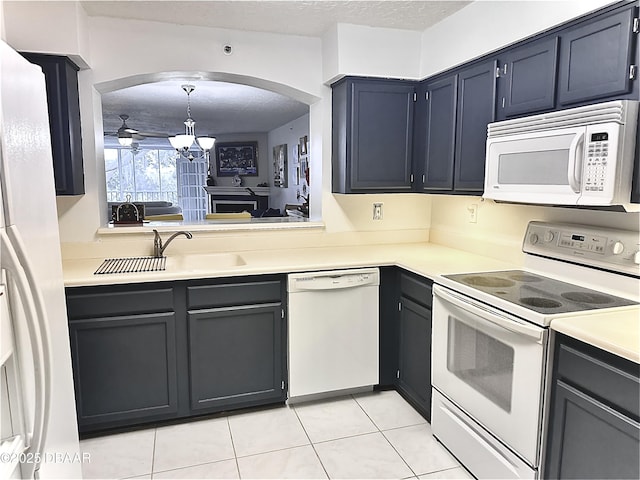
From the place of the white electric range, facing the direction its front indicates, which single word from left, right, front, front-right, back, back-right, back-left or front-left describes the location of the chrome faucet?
front-right

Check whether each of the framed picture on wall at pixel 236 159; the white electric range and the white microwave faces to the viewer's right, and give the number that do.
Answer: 0

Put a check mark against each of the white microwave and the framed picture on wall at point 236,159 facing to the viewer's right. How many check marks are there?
0

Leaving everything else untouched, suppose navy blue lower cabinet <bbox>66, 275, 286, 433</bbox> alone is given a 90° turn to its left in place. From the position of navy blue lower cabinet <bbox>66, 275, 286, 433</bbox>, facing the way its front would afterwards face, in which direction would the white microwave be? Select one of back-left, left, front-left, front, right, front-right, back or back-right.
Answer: front-right

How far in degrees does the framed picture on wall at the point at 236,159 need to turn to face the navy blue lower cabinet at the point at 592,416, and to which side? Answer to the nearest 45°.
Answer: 0° — it already faces it

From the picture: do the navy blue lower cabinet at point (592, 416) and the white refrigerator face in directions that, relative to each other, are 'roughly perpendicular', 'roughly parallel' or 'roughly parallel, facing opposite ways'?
roughly parallel, facing opposite ways

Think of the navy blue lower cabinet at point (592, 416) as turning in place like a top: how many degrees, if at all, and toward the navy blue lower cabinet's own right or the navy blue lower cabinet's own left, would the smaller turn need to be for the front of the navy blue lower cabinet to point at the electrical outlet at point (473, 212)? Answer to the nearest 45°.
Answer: approximately 90° to the navy blue lower cabinet's own right

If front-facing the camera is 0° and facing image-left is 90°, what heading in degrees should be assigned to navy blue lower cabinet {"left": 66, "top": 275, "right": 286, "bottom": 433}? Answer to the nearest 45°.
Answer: approximately 0°

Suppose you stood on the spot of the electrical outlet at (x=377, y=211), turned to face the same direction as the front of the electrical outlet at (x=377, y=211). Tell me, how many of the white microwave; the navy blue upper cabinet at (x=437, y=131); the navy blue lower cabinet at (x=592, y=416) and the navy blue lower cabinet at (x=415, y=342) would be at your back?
0

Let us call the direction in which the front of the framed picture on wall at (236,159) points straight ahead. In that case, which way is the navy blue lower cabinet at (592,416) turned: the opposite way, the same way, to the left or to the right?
to the right

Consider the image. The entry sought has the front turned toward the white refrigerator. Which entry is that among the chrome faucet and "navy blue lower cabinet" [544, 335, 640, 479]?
the navy blue lower cabinet

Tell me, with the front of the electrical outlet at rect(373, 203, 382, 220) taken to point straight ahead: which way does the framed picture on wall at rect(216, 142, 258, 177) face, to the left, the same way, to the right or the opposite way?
the same way

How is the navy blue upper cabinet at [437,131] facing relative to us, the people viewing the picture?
facing the viewer and to the left of the viewer

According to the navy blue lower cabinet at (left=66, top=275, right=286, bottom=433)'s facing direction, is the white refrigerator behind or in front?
in front

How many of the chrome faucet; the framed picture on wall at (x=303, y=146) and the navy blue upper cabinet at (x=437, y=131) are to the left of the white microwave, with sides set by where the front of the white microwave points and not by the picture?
0

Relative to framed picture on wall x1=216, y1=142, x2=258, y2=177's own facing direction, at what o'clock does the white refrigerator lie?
The white refrigerator is roughly at 12 o'clock from the framed picture on wall.

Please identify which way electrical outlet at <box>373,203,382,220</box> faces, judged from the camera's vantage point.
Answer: facing the viewer

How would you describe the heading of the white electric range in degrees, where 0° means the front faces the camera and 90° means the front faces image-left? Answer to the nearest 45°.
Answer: approximately 45°

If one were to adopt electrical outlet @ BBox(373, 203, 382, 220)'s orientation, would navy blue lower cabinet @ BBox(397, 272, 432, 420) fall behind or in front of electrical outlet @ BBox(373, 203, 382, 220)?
in front

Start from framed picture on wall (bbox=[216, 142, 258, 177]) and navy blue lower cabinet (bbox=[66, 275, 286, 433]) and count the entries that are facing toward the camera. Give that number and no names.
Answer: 2
